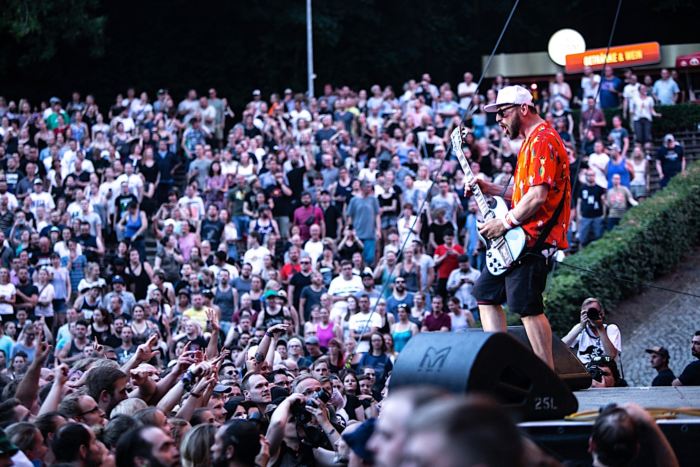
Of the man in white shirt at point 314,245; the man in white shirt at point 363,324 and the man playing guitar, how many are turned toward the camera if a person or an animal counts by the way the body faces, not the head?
2

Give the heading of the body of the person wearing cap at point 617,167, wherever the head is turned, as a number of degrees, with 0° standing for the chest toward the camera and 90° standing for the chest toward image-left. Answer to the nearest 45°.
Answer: approximately 45°

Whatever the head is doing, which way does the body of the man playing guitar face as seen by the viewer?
to the viewer's left

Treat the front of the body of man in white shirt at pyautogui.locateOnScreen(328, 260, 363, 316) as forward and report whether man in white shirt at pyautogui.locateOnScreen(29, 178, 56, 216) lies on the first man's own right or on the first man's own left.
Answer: on the first man's own right

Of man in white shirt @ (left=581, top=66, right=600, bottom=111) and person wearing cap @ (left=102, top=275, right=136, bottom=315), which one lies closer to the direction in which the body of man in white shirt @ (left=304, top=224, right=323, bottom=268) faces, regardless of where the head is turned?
the person wearing cap

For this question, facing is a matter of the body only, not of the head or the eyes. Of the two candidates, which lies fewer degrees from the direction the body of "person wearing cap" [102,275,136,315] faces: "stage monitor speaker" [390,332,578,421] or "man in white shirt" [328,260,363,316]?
the stage monitor speaker

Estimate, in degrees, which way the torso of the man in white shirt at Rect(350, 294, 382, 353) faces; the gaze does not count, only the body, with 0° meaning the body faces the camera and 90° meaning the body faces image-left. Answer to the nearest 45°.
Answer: approximately 0°

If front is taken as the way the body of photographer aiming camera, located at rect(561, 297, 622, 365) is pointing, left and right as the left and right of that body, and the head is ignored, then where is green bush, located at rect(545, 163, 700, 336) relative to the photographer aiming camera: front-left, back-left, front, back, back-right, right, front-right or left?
back

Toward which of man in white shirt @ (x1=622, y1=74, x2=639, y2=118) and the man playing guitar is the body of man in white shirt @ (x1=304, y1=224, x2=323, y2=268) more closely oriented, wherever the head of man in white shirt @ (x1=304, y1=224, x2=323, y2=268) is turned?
the man playing guitar

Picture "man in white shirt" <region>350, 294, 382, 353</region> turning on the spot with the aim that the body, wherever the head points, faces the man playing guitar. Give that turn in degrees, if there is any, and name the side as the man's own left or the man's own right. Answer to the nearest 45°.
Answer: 0° — they already face them

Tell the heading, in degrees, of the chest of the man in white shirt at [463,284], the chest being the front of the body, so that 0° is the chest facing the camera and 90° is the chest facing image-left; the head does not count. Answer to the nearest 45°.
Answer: approximately 0°
